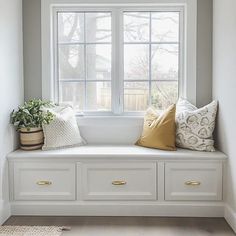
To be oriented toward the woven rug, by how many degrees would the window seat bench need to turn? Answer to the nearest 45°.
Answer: approximately 45° to its right

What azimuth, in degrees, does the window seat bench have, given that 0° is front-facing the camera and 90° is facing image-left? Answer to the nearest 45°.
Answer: approximately 0°
